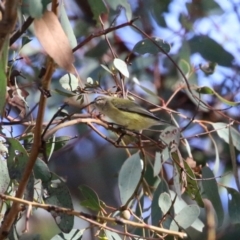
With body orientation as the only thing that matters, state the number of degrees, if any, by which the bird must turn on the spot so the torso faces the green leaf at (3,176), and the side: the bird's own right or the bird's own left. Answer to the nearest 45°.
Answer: approximately 45° to the bird's own left

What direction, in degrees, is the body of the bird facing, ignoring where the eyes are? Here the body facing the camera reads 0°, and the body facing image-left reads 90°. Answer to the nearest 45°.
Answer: approximately 90°
